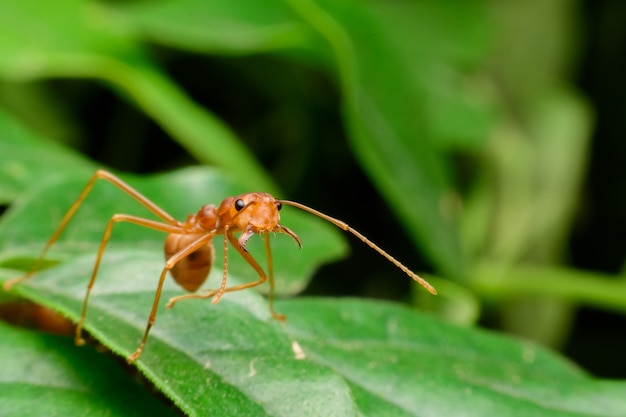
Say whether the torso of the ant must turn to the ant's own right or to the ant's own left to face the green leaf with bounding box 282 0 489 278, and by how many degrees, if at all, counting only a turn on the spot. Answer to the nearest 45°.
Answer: approximately 90° to the ant's own left

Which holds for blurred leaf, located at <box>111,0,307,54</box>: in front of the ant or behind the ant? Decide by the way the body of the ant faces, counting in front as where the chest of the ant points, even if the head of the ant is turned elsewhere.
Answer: behind

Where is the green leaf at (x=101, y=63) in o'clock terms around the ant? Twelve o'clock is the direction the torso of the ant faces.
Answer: The green leaf is roughly at 7 o'clock from the ant.

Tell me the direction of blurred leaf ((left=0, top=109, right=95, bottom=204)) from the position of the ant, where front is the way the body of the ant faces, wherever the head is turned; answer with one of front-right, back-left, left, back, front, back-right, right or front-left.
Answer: back

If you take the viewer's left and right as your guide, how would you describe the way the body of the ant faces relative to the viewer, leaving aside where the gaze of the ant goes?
facing the viewer and to the right of the viewer
